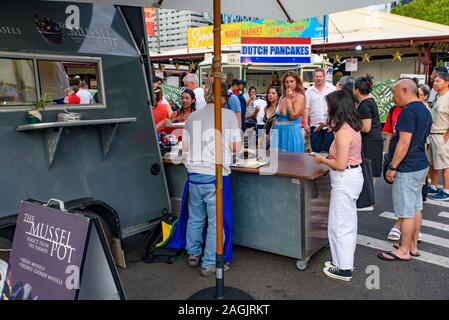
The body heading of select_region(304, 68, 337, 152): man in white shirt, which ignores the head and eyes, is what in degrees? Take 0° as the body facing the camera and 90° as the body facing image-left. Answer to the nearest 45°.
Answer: approximately 0°

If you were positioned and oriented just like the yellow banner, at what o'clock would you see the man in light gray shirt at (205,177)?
The man in light gray shirt is roughly at 12 o'clock from the yellow banner.

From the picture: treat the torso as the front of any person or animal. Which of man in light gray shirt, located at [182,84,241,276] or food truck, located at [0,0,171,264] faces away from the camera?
the man in light gray shirt

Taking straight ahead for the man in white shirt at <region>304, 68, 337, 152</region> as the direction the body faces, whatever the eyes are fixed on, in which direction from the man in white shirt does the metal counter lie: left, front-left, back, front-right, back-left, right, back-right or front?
front

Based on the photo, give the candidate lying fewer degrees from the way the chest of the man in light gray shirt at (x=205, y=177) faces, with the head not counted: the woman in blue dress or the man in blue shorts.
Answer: the woman in blue dress

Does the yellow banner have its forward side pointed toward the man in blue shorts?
yes

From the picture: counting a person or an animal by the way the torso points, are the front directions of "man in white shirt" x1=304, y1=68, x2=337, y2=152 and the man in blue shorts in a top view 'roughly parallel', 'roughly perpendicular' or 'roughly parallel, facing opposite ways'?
roughly perpendicular

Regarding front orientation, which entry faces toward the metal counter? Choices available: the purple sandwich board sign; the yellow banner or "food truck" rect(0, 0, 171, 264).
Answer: the yellow banner

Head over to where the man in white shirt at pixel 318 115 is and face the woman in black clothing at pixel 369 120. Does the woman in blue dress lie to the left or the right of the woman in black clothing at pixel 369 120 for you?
right

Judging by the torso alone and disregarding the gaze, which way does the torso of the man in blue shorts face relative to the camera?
to the viewer's left

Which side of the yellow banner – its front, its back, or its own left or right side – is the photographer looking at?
front

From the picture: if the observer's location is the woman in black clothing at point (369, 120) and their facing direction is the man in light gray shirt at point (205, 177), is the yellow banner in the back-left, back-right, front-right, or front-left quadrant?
back-right

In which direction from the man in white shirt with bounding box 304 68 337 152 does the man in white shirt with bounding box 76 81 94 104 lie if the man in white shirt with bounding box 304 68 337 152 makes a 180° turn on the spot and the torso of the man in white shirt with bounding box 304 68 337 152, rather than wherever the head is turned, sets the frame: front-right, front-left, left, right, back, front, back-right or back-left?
back-left

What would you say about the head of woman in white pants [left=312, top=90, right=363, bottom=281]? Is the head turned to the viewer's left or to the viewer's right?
to the viewer's left

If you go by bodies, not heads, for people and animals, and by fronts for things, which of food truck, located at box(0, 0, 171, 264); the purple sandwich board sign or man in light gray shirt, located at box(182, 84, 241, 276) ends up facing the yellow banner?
the man in light gray shirt

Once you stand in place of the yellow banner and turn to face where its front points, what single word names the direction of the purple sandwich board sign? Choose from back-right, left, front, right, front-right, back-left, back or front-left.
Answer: front

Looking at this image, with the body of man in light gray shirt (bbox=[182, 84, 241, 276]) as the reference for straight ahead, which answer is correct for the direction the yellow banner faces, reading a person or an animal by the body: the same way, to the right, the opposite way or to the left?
the opposite way

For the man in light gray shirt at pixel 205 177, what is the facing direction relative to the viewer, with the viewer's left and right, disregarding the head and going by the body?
facing away from the viewer
